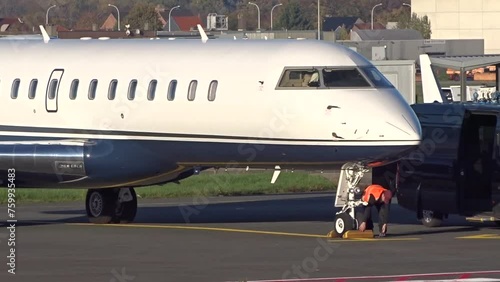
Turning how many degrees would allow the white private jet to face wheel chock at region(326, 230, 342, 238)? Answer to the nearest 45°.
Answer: approximately 45° to its right

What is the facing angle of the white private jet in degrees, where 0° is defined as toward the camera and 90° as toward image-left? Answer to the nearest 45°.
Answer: approximately 270°

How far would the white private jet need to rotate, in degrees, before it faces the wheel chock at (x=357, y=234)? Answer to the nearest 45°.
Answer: approximately 45° to its right
